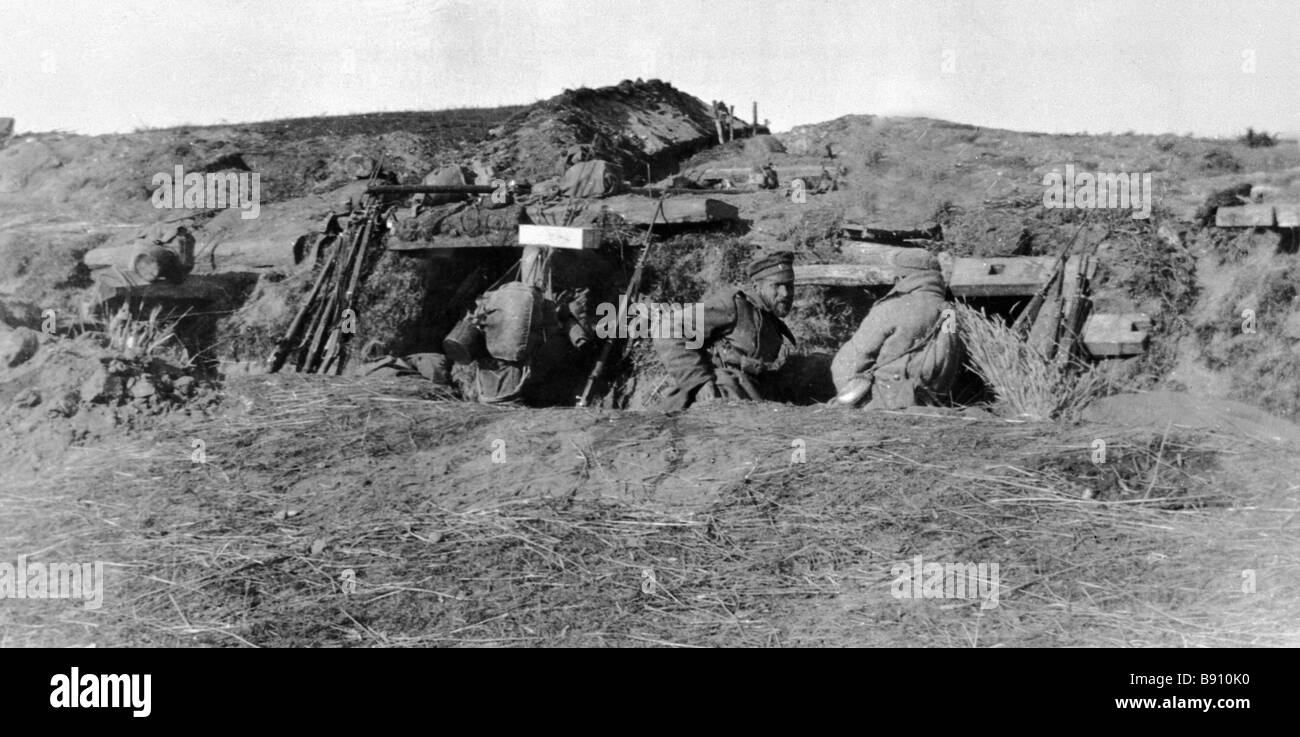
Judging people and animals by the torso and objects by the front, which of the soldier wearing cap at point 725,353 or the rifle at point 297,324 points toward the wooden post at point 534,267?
the rifle

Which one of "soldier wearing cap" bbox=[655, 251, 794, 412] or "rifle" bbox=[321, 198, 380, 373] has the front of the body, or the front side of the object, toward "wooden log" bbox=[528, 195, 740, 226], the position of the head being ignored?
the rifle

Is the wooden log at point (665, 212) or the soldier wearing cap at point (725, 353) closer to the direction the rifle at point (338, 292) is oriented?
the wooden log

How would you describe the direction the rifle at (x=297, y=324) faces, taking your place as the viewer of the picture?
facing to the right of the viewer

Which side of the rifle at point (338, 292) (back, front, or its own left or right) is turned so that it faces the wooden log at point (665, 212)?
front

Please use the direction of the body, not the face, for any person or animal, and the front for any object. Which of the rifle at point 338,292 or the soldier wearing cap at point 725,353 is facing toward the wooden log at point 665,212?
the rifle
